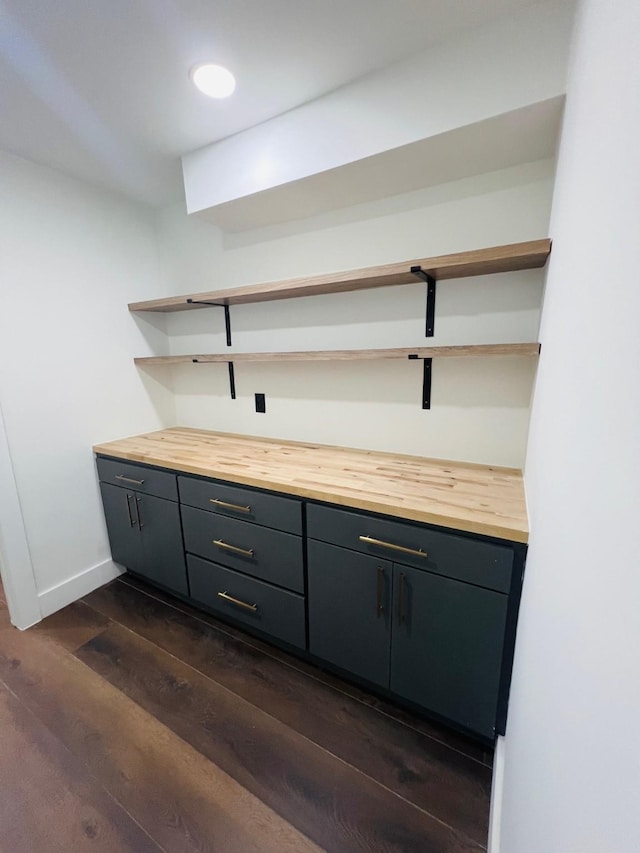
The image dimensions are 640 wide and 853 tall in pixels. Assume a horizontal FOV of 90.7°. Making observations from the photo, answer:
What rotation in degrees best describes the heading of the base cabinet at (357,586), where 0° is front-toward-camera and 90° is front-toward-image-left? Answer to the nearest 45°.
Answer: approximately 45°
